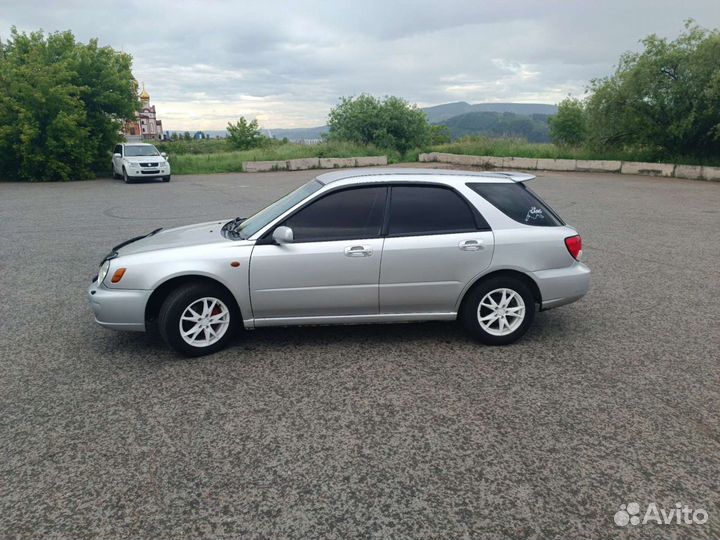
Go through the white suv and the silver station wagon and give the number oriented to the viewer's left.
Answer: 1

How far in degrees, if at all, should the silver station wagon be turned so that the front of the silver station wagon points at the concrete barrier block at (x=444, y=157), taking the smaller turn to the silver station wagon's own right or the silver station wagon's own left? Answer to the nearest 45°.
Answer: approximately 90° to the silver station wagon's own right

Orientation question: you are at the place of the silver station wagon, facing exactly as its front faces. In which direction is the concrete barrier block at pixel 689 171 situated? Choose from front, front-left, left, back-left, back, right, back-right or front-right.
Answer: back-right

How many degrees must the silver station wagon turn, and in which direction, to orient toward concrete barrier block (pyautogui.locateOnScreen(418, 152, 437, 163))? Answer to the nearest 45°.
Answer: approximately 90° to its right

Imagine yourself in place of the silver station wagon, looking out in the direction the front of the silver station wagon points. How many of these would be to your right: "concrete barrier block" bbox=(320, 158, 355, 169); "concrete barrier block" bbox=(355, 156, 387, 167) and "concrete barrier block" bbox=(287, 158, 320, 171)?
3

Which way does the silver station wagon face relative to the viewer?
to the viewer's left

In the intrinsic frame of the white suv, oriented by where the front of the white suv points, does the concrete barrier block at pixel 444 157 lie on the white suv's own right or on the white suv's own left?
on the white suv's own left

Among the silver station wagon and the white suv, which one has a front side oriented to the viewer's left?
the silver station wagon

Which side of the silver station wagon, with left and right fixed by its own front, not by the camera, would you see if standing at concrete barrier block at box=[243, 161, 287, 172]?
right

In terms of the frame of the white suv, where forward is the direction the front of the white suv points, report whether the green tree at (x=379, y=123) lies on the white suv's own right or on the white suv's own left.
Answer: on the white suv's own left

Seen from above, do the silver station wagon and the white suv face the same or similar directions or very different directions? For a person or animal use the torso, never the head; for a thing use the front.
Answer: very different directions

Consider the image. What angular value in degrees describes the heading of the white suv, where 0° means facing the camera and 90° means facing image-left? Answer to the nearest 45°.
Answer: approximately 315°

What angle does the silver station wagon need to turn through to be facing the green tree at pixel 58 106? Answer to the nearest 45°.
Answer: approximately 45° to its right

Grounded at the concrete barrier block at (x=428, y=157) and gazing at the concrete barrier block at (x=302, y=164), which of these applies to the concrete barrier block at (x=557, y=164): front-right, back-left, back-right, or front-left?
back-left

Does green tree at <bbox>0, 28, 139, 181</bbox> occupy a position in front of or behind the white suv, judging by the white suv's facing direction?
behind

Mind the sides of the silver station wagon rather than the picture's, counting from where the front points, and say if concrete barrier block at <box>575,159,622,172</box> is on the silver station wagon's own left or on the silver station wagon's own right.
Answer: on the silver station wagon's own right

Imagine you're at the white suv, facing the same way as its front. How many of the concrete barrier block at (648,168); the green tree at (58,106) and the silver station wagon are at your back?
1

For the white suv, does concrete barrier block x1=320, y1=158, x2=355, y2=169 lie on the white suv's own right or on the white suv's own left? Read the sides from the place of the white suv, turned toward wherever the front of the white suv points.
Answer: on the white suv's own left
